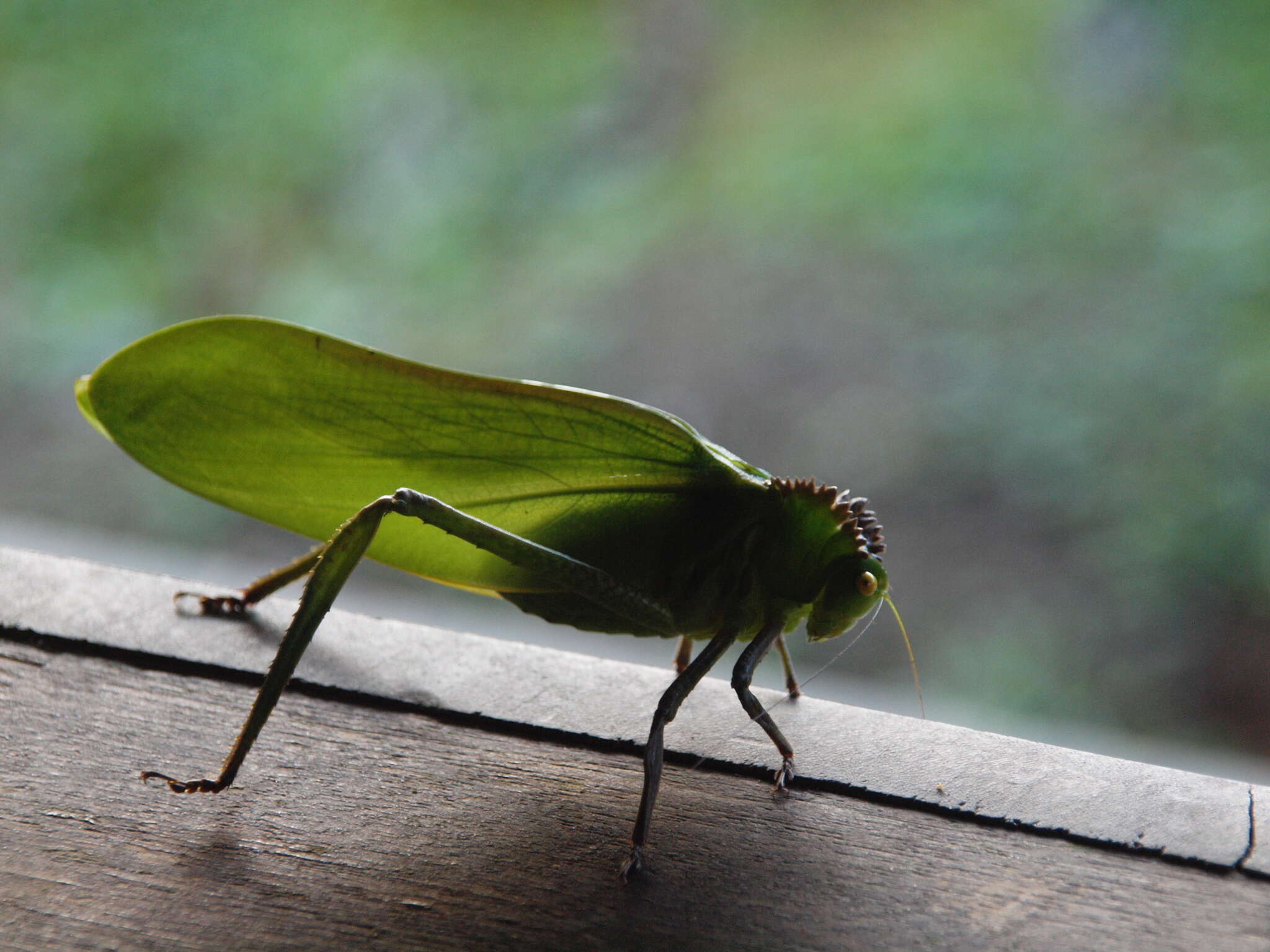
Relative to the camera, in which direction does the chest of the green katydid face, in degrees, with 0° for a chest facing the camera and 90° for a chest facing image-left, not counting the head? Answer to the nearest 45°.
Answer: approximately 270°
